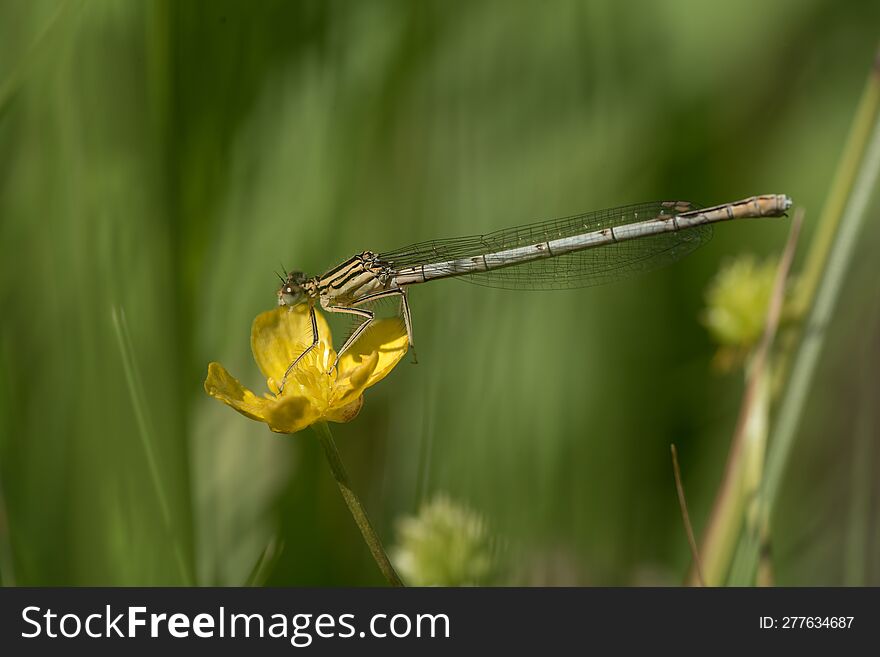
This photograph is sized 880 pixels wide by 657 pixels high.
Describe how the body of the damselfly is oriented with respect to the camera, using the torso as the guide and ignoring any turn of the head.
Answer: to the viewer's left
